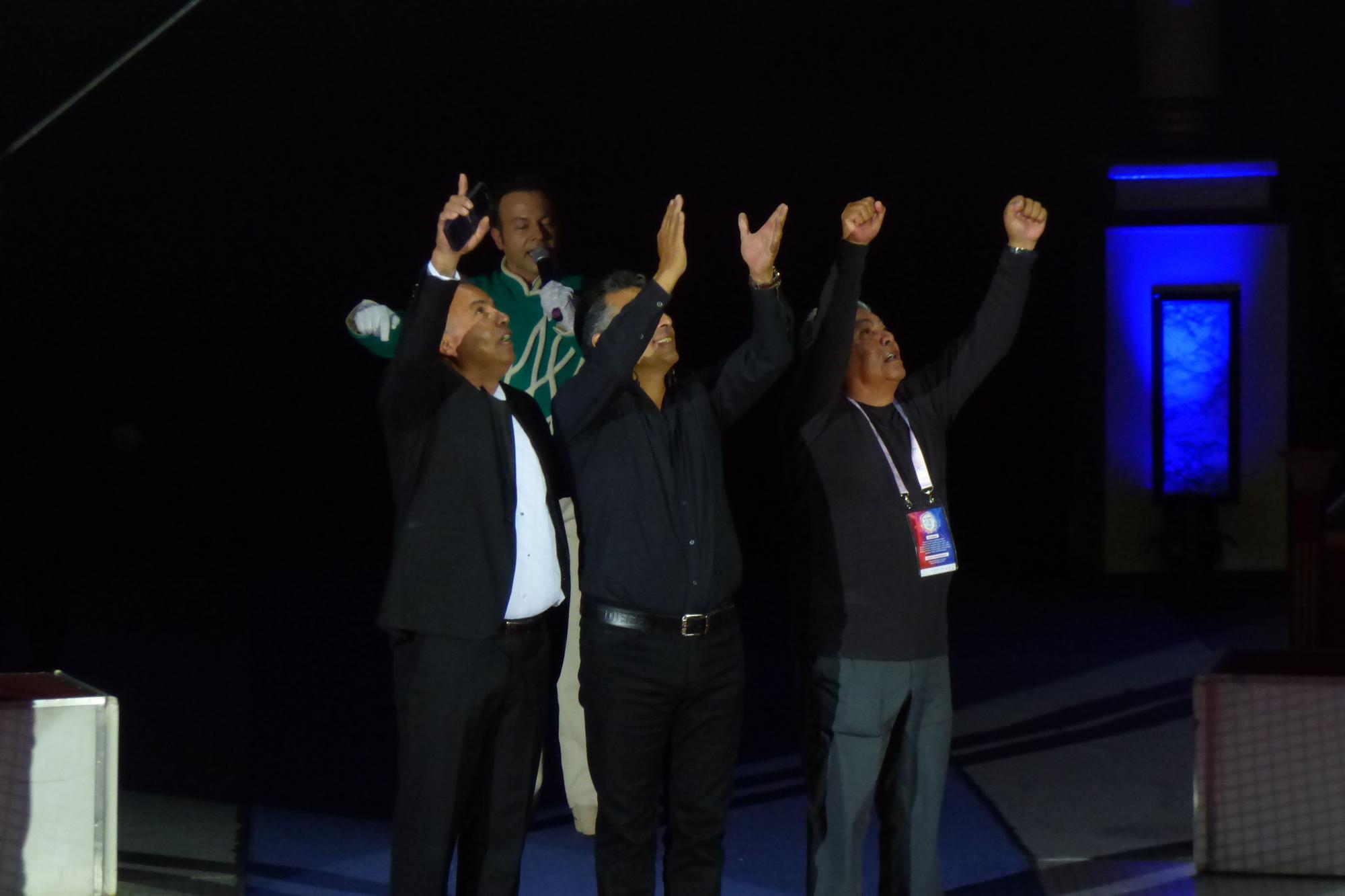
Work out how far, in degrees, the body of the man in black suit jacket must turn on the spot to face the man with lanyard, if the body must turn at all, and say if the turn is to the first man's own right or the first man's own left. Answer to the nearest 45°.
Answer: approximately 45° to the first man's own left

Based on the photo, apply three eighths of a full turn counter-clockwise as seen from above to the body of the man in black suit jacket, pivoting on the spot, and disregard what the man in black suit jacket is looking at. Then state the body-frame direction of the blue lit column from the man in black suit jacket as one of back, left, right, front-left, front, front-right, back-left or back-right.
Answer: front-right

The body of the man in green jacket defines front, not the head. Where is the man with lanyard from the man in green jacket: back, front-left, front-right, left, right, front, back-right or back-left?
front

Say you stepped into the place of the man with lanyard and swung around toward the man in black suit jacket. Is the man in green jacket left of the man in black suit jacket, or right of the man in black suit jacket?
right

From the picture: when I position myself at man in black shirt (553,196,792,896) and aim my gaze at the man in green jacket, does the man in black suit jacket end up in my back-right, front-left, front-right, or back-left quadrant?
front-left

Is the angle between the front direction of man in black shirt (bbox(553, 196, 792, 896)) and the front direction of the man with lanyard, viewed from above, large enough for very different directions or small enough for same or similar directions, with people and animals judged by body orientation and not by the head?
same or similar directions

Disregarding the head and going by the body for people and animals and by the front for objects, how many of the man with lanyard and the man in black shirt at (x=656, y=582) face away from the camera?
0

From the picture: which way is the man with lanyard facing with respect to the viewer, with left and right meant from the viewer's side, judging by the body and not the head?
facing the viewer and to the right of the viewer

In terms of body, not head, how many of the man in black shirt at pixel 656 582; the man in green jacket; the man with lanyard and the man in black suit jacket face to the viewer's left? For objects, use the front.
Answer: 0

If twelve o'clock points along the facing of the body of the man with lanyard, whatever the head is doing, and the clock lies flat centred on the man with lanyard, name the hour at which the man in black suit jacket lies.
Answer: The man in black suit jacket is roughly at 4 o'clock from the man with lanyard.

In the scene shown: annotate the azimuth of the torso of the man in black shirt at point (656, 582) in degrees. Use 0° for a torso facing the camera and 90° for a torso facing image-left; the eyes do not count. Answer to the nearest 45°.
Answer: approximately 315°
